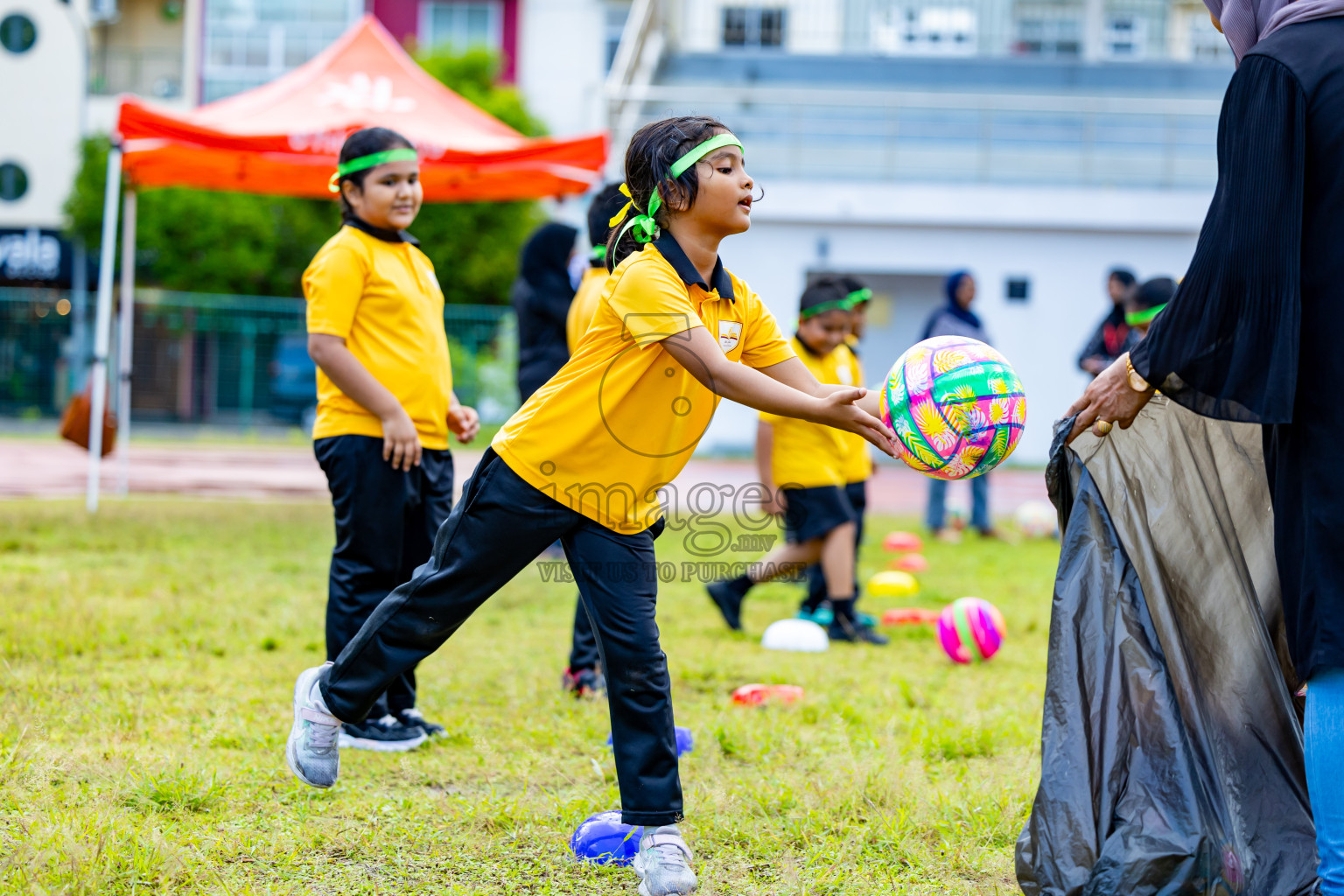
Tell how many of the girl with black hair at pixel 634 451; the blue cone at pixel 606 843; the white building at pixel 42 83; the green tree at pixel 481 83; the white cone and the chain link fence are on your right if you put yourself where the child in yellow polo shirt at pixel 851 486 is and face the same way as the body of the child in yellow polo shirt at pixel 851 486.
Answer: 3

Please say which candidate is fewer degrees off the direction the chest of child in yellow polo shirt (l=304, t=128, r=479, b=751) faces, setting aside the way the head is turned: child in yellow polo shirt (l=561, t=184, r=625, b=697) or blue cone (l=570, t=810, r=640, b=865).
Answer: the blue cone

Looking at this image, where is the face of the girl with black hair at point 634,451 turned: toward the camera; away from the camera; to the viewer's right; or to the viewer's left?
to the viewer's right

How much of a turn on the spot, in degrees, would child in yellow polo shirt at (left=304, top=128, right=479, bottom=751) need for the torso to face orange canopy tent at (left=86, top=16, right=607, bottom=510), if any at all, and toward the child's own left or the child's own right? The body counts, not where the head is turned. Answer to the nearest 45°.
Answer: approximately 135° to the child's own left

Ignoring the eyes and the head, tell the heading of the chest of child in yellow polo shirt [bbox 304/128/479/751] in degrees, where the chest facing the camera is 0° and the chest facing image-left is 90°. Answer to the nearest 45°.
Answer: approximately 315°
